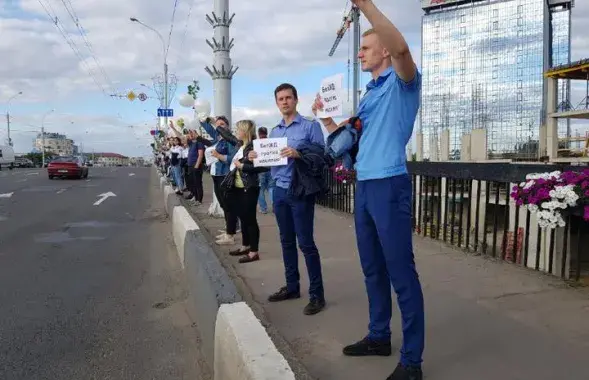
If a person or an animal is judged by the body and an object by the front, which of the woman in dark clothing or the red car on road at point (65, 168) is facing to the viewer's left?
the woman in dark clothing

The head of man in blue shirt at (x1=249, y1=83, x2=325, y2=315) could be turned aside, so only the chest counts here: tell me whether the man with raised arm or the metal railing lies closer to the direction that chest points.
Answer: the man with raised arm

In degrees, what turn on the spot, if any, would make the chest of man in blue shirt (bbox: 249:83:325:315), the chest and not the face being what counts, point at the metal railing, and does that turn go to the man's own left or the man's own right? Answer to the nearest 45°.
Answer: approximately 180°

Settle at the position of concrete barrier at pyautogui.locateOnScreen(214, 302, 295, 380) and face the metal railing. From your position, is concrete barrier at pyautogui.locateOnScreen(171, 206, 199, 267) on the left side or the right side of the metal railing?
left

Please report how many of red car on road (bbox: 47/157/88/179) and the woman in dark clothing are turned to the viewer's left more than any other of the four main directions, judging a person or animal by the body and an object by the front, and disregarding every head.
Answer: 1

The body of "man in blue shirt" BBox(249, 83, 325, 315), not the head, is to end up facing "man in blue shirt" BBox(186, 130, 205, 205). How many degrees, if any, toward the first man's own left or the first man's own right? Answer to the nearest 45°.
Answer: approximately 135° to the first man's own right

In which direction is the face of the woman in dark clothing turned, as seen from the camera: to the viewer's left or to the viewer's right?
to the viewer's left

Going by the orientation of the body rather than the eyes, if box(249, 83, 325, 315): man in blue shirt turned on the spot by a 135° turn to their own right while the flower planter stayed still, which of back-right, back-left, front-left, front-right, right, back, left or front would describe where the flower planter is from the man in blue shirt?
right

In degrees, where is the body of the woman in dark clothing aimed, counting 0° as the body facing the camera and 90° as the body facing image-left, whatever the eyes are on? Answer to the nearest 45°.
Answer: approximately 90°
